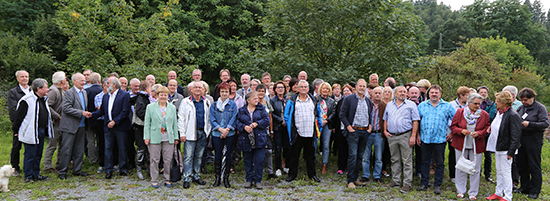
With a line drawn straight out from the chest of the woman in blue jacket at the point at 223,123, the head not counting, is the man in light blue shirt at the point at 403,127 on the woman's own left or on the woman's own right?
on the woman's own left

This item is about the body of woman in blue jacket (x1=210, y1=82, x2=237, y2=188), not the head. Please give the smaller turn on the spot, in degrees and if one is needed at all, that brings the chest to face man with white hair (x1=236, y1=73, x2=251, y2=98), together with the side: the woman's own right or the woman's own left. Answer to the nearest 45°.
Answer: approximately 180°

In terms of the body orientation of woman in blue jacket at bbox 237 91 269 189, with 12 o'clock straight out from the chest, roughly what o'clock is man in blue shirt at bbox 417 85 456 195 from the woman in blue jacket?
The man in blue shirt is roughly at 9 o'clock from the woman in blue jacket.

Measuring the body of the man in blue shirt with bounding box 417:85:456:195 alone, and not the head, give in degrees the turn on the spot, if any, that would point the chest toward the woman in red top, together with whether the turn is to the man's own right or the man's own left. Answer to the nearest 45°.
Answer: approximately 90° to the man's own left

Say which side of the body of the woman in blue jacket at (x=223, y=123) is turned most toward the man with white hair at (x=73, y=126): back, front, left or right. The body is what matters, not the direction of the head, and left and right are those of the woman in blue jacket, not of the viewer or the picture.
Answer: right

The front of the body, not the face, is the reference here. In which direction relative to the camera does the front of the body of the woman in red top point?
toward the camera

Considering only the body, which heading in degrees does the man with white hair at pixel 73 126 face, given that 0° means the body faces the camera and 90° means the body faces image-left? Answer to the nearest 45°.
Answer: approximately 315°

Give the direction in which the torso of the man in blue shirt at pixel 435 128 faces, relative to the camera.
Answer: toward the camera

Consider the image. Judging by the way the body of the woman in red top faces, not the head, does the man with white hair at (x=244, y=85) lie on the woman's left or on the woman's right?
on the woman's right

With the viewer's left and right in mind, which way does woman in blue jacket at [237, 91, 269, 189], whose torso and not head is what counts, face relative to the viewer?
facing the viewer

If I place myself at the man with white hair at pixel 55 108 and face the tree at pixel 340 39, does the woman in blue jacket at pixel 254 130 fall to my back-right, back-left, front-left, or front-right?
front-right

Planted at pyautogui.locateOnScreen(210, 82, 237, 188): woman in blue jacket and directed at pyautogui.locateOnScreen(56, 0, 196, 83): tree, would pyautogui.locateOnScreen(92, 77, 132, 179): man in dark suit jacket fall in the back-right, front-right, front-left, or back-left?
front-left

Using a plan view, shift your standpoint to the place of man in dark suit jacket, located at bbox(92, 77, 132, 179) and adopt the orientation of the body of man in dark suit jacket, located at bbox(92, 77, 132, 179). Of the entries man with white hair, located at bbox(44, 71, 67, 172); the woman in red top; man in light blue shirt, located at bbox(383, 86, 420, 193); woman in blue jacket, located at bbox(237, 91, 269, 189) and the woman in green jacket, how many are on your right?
1

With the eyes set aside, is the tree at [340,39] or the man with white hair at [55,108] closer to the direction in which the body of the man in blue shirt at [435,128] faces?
the man with white hair
